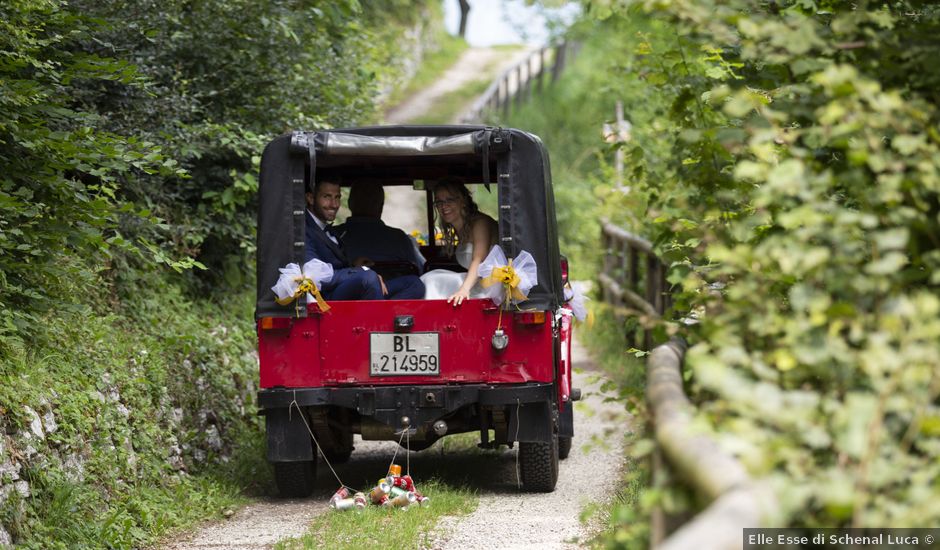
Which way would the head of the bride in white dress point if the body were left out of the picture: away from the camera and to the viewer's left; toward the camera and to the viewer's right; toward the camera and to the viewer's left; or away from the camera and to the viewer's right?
toward the camera and to the viewer's left

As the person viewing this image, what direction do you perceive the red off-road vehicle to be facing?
facing away from the viewer

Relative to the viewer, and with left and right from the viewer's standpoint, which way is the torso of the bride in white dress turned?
facing the viewer and to the left of the viewer

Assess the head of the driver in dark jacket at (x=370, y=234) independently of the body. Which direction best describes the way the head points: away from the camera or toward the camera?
away from the camera

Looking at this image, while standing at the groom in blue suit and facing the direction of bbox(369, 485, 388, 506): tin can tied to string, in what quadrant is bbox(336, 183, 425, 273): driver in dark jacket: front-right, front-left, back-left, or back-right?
back-left

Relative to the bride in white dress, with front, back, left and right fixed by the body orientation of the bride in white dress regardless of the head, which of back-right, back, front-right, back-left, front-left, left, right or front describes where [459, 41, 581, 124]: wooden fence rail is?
back-right

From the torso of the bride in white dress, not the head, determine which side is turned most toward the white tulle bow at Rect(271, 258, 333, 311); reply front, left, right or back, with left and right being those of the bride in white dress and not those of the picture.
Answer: front
